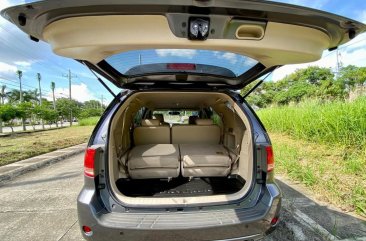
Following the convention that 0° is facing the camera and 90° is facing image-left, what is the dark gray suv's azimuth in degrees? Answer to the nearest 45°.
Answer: approximately 180°
